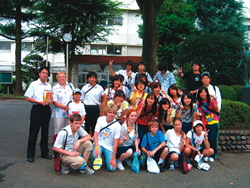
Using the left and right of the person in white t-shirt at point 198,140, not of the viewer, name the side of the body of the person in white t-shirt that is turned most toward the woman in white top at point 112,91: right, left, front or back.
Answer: right

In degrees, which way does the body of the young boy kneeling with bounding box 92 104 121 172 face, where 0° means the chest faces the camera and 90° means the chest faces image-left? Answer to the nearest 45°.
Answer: approximately 0°

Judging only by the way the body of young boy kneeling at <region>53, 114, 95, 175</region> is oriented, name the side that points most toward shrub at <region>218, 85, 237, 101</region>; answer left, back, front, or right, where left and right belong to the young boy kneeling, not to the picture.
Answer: left

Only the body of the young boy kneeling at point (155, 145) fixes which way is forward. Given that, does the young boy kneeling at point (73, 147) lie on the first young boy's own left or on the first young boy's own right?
on the first young boy's own right

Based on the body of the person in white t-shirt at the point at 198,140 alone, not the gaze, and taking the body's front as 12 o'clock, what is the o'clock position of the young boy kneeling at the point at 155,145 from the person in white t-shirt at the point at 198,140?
the young boy kneeling at the point at 155,145 is roughly at 2 o'clock from the person in white t-shirt at the point at 198,140.

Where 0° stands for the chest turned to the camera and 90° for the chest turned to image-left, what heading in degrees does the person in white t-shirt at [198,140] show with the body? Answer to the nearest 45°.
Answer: approximately 0°

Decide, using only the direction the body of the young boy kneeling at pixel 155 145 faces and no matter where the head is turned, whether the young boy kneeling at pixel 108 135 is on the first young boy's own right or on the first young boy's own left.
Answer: on the first young boy's own right
